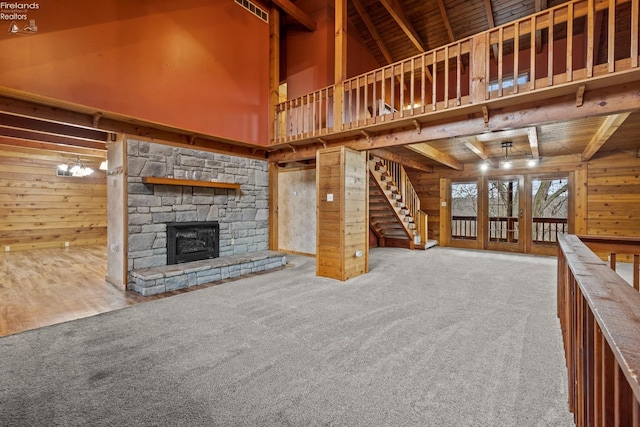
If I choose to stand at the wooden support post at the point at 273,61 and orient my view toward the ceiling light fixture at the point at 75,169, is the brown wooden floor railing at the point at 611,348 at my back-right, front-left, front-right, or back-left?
back-left

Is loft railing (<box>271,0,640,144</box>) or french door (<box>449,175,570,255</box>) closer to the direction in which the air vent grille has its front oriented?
the loft railing

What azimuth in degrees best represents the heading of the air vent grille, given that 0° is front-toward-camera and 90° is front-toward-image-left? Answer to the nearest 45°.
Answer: approximately 315°

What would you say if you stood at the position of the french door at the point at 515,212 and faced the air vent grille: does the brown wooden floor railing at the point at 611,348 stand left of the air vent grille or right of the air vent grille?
left
